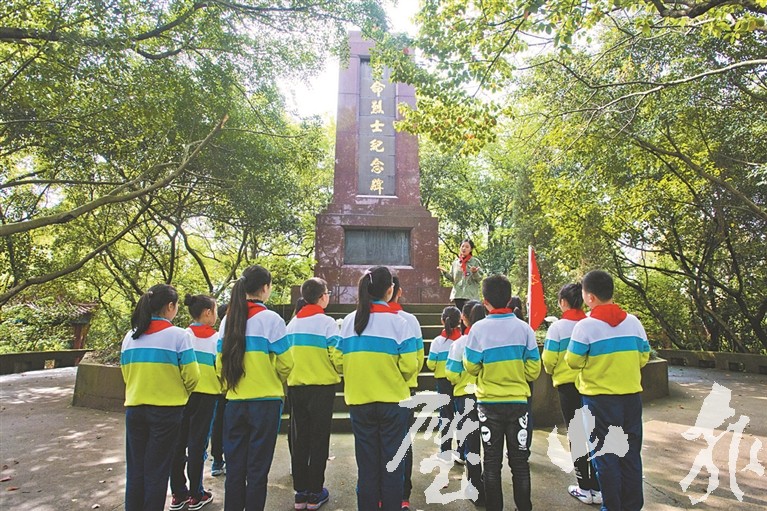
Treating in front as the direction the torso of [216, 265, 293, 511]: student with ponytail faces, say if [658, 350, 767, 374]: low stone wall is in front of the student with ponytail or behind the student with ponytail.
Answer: in front

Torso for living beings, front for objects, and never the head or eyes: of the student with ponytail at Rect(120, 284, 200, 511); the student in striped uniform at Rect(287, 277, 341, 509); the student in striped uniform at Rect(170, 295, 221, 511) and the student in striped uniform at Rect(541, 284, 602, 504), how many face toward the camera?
0

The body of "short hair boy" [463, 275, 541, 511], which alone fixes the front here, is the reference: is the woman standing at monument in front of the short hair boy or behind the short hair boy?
in front

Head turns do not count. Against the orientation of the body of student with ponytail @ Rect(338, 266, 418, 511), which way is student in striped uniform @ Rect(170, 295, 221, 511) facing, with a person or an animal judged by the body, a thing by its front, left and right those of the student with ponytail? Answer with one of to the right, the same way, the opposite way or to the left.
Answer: the same way

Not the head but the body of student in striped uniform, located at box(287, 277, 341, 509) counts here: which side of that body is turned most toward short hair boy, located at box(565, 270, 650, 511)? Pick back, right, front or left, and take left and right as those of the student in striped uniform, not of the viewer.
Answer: right

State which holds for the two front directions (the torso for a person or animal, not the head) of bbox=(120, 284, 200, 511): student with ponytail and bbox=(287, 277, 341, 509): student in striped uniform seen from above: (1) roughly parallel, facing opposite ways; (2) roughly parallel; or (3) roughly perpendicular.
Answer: roughly parallel

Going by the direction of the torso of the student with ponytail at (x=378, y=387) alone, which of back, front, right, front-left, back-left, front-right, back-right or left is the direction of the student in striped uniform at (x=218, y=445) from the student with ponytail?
left

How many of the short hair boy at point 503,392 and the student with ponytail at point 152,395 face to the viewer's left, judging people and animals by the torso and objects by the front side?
0

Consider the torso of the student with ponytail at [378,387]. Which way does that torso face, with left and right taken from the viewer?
facing away from the viewer and to the right of the viewer

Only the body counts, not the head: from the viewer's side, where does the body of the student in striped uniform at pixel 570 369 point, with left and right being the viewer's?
facing away from the viewer and to the left of the viewer

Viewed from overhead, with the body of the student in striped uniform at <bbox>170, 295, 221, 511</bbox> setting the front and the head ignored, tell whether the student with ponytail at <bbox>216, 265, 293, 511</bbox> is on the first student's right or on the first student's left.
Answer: on the first student's right

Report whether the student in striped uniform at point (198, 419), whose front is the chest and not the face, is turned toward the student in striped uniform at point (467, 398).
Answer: no

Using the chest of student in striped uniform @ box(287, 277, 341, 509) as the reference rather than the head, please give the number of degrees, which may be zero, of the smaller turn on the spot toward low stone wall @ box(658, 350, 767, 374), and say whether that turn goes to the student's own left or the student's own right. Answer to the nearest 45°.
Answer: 0° — they already face it

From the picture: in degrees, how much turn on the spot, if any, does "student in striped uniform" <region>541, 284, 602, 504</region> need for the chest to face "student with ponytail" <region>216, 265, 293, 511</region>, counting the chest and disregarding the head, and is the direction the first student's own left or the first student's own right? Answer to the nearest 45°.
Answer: approximately 90° to the first student's own left

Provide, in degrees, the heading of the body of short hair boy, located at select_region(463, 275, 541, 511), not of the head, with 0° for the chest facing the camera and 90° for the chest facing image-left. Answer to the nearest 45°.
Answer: approximately 180°

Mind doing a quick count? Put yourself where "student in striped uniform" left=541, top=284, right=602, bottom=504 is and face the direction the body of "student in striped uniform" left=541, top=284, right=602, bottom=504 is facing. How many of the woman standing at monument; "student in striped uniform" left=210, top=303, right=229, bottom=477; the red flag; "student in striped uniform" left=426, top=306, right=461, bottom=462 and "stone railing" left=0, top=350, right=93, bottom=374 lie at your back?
0

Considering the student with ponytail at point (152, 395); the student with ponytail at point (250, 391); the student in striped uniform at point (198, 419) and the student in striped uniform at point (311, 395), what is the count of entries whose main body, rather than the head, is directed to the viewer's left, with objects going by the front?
0

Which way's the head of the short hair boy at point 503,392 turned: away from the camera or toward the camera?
away from the camera

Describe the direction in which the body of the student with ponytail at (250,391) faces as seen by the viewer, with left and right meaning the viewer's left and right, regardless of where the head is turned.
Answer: facing away from the viewer and to the right of the viewer
